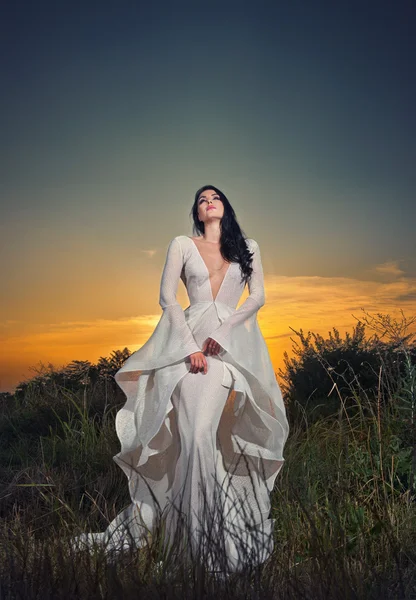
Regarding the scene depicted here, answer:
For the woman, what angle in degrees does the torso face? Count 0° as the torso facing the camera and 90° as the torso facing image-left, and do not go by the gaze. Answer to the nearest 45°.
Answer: approximately 0°
